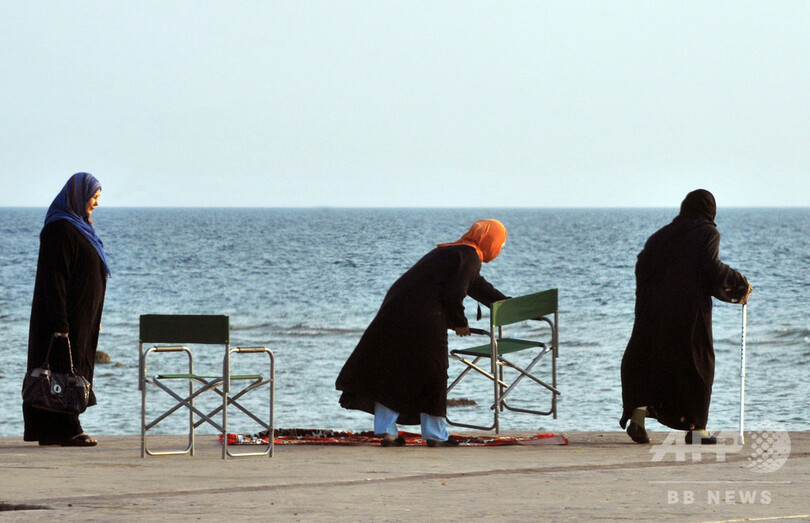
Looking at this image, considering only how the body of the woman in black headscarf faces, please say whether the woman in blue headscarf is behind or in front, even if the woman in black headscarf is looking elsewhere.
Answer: behind

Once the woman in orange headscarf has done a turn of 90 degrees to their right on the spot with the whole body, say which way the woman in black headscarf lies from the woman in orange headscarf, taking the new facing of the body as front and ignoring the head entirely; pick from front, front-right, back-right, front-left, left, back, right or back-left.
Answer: left

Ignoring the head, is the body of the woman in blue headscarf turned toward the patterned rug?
yes

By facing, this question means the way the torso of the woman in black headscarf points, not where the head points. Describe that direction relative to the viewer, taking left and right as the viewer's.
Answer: facing away from the viewer and to the right of the viewer

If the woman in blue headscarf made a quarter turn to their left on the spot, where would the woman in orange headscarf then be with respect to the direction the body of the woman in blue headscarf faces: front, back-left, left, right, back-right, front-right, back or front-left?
right

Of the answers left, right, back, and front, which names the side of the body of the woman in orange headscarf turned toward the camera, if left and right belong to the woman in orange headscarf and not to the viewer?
right

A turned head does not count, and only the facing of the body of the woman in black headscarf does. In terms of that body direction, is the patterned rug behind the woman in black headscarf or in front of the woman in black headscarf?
behind

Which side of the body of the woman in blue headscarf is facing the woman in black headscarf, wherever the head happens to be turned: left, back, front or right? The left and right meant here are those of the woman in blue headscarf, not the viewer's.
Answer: front

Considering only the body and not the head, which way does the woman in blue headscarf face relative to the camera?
to the viewer's right

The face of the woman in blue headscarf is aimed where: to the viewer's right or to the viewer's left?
to the viewer's right
